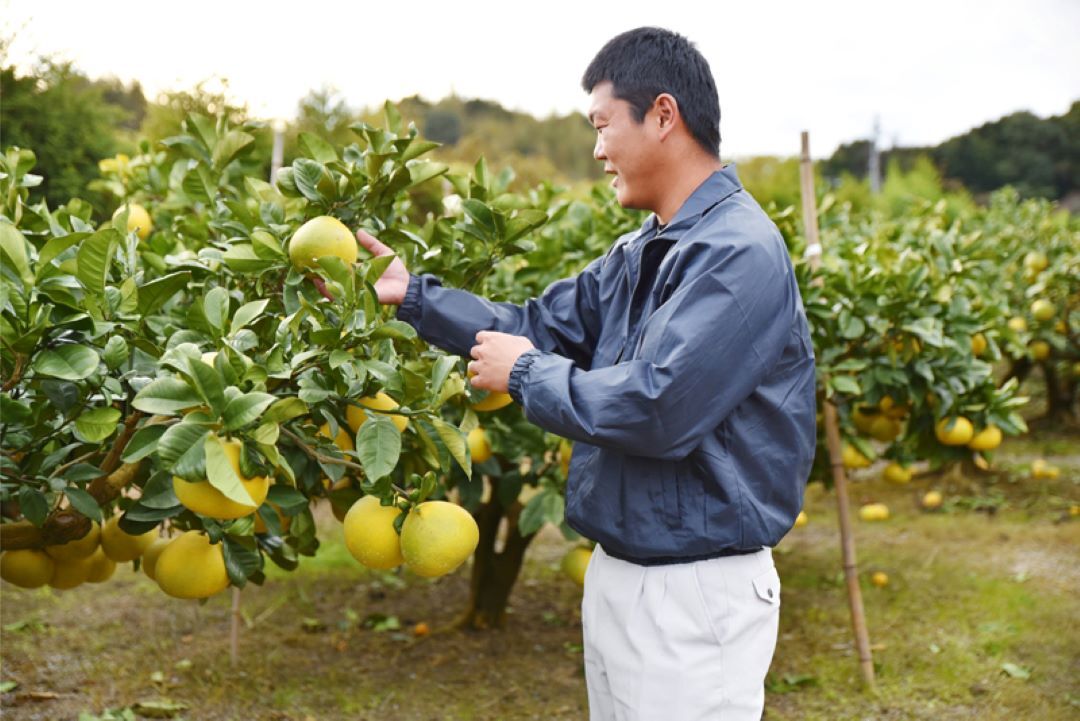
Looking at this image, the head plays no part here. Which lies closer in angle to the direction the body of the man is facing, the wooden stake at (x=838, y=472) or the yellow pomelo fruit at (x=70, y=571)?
the yellow pomelo fruit

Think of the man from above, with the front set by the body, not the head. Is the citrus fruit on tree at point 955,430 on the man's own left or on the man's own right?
on the man's own right

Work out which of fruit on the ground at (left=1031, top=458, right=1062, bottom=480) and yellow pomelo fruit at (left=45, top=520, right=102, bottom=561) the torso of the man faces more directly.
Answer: the yellow pomelo fruit

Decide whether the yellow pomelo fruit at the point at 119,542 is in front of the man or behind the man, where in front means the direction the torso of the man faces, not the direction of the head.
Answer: in front

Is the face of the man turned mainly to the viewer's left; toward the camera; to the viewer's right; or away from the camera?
to the viewer's left

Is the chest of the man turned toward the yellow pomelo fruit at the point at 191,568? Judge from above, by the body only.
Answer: yes

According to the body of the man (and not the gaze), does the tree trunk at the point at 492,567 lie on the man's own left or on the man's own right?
on the man's own right

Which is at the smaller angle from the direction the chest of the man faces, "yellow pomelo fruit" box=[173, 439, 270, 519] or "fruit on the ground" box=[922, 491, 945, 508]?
the yellow pomelo fruit

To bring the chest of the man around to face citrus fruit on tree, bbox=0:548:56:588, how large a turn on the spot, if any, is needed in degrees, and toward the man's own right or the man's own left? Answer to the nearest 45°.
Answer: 0° — they already face it

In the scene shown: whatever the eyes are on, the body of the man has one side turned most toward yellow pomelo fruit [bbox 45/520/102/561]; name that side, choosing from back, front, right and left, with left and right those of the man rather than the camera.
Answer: front

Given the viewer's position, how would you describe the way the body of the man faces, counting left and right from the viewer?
facing to the left of the viewer
